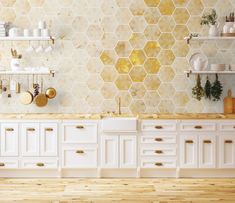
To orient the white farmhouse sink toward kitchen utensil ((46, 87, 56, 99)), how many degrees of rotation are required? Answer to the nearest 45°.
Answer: approximately 135° to its right

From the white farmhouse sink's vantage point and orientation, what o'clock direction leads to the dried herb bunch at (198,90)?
The dried herb bunch is roughly at 8 o'clock from the white farmhouse sink.

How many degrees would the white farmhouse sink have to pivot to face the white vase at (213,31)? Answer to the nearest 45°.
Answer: approximately 90° to its left

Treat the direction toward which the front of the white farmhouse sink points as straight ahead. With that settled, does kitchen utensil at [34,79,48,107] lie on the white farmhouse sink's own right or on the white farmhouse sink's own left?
on the white farmhouse sink's own right

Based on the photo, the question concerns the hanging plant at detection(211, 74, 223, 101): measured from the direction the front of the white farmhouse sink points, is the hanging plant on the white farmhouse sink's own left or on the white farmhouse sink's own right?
on the white farmhouse sink's own left

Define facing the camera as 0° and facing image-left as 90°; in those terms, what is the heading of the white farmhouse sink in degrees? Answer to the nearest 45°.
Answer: approximately 0°
